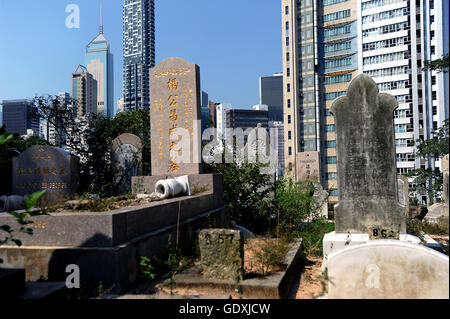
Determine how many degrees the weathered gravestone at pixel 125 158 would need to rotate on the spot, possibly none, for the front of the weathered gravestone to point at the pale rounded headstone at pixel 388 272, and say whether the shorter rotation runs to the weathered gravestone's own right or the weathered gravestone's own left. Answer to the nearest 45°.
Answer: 0° — it already faces it

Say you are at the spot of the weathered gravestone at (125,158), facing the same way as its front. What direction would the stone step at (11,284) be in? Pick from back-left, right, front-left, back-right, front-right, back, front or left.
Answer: front

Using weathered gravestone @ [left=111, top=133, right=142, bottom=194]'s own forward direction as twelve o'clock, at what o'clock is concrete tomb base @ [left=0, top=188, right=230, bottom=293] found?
The concrete tomb base is roughly at 12 o'clock from the weathered gravestone.

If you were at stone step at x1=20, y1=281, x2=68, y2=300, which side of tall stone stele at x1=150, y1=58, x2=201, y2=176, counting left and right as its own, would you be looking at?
front

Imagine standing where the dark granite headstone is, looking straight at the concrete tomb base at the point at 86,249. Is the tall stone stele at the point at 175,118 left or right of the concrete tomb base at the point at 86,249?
left

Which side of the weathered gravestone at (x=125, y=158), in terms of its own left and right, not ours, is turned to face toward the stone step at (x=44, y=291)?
front

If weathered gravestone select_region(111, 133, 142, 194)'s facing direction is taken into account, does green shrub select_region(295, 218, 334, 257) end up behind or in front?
in front

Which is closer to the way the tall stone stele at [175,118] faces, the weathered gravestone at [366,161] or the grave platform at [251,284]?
the grave platform

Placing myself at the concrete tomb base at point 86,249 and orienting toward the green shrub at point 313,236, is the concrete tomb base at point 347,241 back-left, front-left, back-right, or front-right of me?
front-right

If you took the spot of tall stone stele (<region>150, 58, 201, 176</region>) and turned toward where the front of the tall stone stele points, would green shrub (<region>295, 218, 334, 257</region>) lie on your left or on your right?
on your left

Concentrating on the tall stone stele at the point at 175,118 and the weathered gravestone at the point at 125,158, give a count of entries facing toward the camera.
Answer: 2

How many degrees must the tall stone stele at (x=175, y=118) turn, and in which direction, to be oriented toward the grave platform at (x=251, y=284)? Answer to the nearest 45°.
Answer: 0° — it already faces it

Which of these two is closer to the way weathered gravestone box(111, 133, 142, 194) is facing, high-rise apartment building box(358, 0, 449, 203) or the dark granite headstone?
the dark granite headstone

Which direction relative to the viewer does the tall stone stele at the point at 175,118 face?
toward the camera

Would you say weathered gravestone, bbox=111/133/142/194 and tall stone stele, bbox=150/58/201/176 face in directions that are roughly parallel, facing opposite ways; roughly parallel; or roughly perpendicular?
roughly parallel
